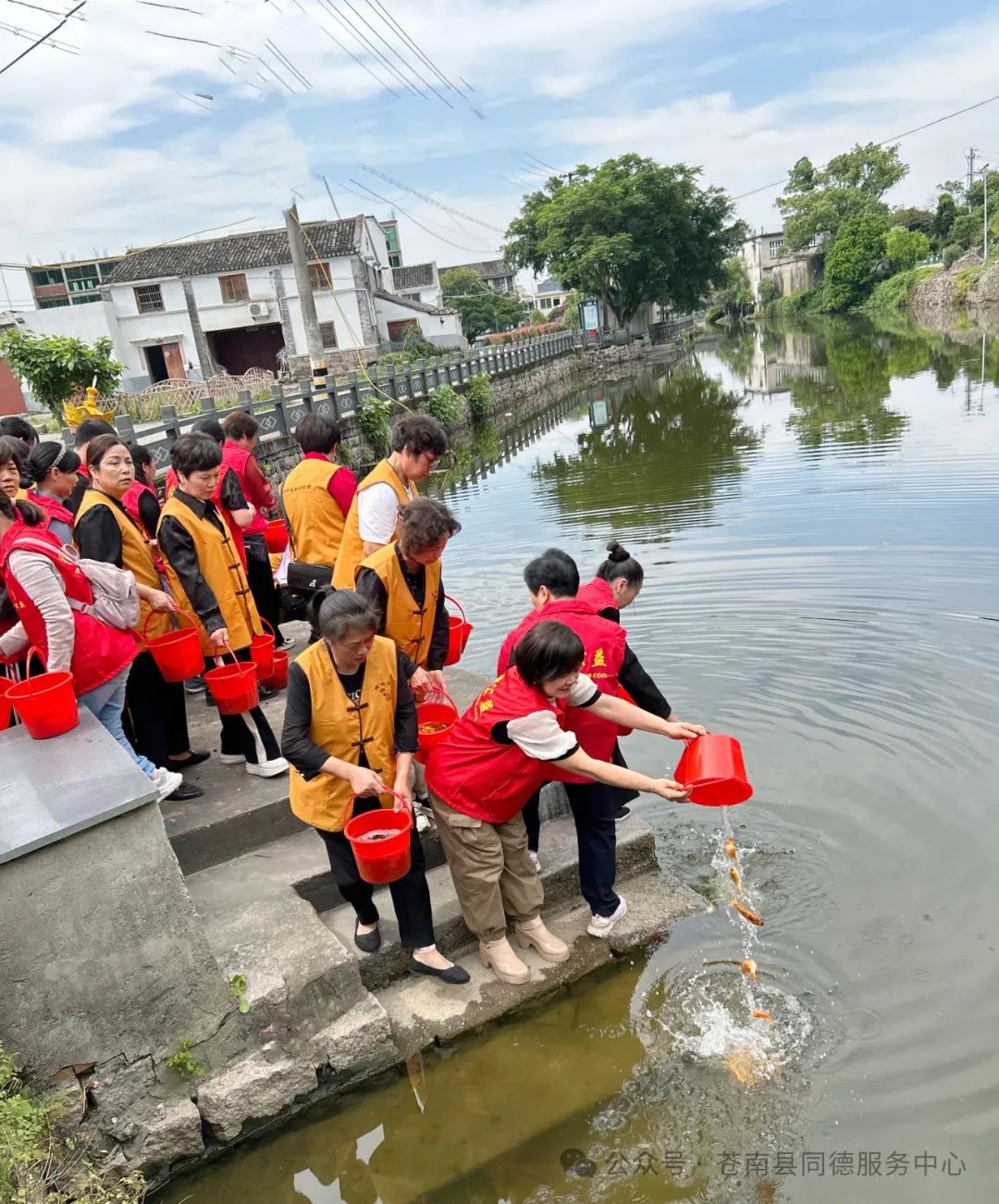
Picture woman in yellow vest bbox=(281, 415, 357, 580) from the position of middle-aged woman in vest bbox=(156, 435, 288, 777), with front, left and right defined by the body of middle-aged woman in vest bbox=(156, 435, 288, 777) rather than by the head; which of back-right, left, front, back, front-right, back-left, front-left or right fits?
left

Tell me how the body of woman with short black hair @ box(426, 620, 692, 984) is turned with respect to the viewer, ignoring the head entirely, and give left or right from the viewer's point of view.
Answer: facing the viewer and to the right of the viewer

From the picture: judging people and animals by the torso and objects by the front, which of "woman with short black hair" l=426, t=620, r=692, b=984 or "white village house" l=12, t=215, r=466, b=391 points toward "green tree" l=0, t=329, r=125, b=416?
the white village house

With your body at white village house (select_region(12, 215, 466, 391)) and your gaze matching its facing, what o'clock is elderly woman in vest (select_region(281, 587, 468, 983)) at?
The elderly woman in vest is roughly at 12 o'clock from the white village house.

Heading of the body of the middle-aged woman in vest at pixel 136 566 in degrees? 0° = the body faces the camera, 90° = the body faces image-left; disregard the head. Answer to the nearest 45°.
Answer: approximately 315°

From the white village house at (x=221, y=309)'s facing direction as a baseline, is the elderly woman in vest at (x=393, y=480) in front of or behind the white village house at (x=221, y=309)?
in front

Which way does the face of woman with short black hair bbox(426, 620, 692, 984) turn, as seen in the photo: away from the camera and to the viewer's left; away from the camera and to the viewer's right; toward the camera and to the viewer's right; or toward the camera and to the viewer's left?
toward the camera and to the viewer's right

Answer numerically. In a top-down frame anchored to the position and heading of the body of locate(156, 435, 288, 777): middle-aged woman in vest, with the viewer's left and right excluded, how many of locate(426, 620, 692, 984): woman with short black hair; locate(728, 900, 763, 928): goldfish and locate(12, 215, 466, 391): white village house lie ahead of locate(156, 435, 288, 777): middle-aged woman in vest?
2

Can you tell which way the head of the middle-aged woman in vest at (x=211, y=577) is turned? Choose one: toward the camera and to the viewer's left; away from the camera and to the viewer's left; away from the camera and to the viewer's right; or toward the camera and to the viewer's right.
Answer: toward the camera and to the viewer's right

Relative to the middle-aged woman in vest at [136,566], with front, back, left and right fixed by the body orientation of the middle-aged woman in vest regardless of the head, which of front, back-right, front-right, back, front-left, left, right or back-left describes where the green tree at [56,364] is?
back-left

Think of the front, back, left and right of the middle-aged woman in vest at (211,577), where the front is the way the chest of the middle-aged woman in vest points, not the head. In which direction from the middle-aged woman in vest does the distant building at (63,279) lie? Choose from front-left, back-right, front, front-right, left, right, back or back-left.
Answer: back-left

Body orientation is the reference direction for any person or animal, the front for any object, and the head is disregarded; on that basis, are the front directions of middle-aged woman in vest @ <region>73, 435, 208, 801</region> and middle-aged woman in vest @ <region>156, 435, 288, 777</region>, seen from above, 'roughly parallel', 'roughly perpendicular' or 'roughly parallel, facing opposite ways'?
roughly parallel

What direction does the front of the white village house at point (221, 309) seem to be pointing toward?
toward the camera

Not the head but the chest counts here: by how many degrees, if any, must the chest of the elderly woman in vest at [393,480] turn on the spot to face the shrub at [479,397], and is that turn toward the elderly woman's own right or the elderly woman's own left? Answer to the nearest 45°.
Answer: approximately 90° to the elderly woman's own left
